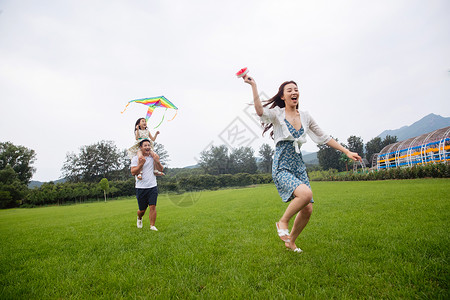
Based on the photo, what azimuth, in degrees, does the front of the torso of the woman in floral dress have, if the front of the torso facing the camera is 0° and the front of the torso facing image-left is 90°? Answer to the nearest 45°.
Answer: approximately 315°

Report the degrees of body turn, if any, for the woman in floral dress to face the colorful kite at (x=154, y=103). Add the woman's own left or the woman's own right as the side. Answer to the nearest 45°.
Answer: approximately 180°
